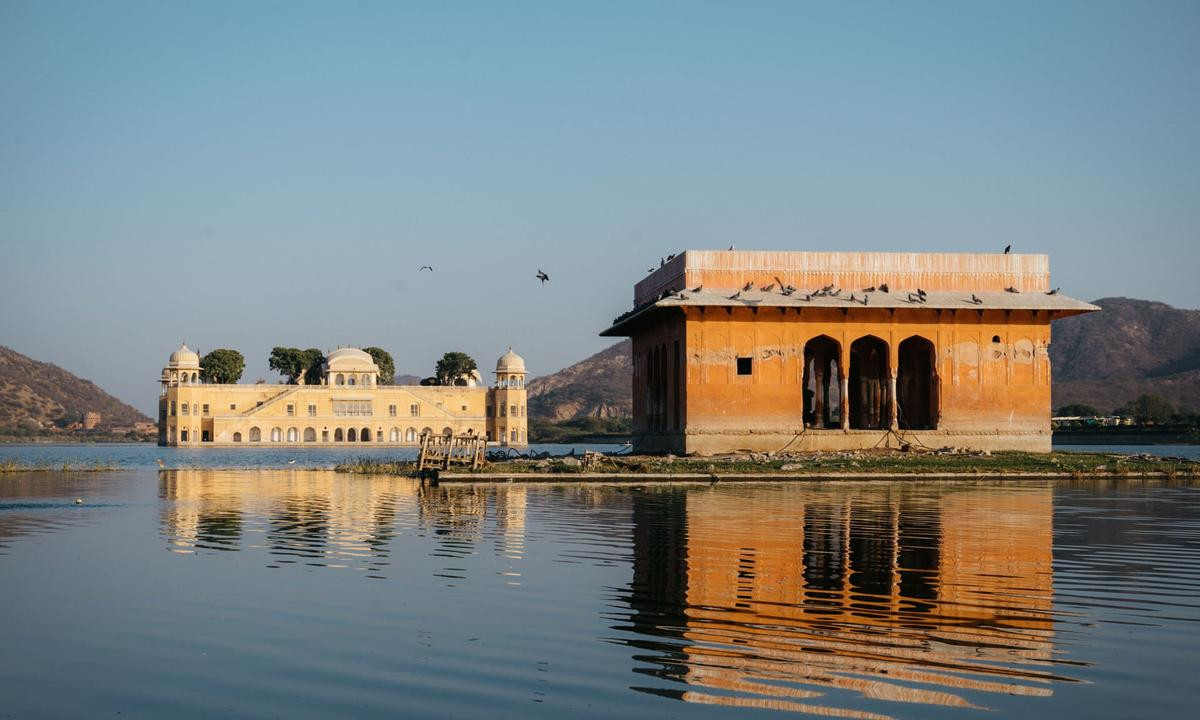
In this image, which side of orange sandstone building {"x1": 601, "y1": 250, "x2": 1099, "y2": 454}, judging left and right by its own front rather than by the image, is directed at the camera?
front
